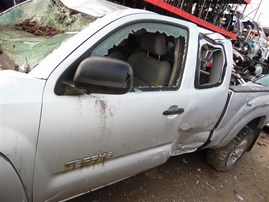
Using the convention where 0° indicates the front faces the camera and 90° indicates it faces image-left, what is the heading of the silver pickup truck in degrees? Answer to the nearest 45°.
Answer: approximately 45°
